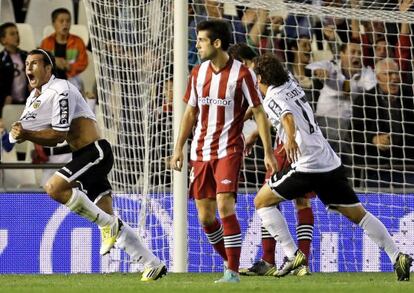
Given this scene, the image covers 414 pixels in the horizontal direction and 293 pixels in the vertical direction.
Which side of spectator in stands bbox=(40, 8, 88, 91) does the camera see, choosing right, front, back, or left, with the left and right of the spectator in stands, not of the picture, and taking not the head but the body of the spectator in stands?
front

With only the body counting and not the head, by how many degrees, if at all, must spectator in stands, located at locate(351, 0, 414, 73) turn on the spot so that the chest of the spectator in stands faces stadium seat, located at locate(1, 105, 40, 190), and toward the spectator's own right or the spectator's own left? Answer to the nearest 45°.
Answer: approximately 90° to the spectator's own right

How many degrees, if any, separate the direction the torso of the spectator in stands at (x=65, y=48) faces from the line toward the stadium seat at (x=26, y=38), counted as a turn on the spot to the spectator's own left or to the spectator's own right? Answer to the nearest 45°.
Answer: approximately 90° to the spectator's own right

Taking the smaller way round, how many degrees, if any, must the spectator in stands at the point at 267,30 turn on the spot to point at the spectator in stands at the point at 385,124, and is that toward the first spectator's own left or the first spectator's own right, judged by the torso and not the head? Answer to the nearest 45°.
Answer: approximately 90° to the first spectator's own left

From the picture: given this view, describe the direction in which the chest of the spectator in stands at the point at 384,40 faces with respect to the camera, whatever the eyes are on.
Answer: toward the camera

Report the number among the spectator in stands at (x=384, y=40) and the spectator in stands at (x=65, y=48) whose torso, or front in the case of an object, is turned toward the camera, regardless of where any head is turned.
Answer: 2

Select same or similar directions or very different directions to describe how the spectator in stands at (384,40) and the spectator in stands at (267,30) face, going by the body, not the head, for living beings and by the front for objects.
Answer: same or similar directions

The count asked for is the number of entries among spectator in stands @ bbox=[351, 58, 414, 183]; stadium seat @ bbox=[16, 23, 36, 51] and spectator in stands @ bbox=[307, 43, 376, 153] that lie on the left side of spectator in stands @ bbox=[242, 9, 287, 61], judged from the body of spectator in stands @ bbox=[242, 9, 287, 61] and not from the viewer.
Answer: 2

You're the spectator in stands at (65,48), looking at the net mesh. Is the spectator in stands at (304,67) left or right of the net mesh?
left

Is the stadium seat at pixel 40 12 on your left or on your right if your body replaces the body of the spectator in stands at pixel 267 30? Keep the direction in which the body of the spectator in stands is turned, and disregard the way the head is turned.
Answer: on your right

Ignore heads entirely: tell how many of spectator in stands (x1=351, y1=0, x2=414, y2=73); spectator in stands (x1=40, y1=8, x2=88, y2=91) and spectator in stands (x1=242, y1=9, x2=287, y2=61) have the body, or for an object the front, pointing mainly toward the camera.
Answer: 3

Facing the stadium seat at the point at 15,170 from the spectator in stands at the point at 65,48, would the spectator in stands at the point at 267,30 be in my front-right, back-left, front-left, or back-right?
back-left

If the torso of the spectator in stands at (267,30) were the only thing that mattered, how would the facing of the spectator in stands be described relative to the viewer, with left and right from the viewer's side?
facing the viewer

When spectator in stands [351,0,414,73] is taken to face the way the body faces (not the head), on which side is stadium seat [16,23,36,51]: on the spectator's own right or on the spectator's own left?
on the spectator's own right
